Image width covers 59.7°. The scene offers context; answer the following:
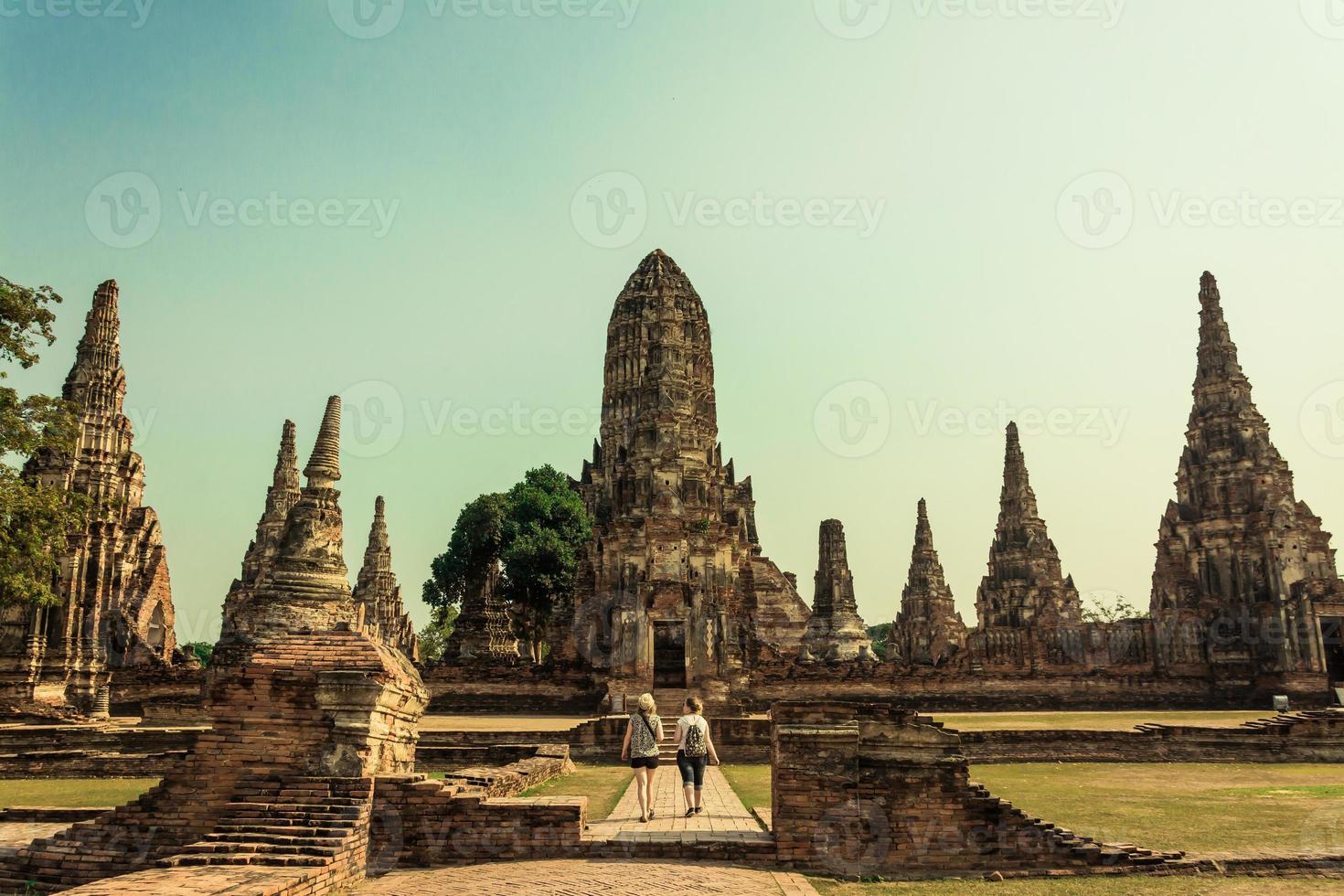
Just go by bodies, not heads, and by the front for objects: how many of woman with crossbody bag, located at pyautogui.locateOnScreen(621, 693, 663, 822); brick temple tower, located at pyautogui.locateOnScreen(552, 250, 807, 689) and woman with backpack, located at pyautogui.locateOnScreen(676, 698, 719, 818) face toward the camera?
1

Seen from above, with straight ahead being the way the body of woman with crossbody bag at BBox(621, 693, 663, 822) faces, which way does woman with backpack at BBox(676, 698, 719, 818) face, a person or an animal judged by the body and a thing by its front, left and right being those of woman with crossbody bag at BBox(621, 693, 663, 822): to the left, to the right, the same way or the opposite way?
the same way

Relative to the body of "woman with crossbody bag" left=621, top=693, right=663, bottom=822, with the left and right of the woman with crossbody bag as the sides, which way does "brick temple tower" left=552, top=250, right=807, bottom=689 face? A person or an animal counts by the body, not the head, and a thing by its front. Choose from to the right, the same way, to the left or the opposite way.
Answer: the opposite way

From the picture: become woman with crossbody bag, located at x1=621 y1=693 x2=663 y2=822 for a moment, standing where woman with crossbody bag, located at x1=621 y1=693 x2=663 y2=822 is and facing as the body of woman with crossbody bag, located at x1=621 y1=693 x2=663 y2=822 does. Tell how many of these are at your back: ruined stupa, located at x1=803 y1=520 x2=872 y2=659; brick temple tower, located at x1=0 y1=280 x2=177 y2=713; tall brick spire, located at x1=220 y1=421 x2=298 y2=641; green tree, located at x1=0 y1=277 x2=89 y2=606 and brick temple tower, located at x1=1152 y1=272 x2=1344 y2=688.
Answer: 0

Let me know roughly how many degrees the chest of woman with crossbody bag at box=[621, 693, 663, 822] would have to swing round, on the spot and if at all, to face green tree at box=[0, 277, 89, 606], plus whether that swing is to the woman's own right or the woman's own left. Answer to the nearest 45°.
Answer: approximately 45° to the woman's own left

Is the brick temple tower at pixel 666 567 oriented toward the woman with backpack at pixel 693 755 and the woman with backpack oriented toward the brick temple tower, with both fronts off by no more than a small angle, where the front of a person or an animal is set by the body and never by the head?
yes

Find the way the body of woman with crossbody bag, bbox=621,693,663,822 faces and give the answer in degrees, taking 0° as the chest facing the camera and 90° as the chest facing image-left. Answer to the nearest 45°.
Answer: approximately 180°

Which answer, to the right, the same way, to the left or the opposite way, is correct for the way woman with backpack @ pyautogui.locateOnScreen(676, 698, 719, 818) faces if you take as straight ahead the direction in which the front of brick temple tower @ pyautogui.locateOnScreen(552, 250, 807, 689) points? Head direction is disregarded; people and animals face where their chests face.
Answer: the opposite way

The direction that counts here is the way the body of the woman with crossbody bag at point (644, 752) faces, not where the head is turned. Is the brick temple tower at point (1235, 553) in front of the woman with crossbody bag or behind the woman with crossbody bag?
in front

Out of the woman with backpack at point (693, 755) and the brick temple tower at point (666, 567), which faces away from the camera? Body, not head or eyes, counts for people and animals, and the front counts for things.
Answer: the woman with backpack

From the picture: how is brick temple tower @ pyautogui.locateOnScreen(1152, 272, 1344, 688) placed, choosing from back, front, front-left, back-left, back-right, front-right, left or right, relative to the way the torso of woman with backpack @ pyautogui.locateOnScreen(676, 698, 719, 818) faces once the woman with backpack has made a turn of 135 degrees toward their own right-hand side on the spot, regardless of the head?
left

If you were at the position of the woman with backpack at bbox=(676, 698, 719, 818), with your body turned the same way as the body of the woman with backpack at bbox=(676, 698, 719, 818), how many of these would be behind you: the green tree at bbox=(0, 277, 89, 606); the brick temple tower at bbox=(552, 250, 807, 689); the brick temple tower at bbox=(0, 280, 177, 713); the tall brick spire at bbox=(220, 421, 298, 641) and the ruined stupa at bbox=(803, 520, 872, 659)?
0

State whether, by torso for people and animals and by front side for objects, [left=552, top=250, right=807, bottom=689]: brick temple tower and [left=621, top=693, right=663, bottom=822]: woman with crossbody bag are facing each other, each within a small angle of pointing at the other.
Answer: yes

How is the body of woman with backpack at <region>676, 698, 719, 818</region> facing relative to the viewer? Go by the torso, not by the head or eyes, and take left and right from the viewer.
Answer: facing away from the viewer

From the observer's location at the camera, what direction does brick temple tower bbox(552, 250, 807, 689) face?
facing the viewer

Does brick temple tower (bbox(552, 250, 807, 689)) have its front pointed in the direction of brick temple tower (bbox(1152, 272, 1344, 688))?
no

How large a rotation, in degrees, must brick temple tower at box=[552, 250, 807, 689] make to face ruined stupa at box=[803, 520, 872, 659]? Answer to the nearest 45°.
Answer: approximately 135° to its left
